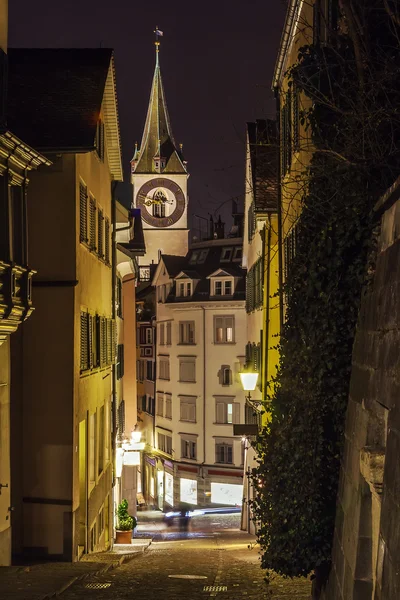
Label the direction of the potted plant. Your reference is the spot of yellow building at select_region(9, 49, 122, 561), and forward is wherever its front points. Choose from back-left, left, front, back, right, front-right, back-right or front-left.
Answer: left

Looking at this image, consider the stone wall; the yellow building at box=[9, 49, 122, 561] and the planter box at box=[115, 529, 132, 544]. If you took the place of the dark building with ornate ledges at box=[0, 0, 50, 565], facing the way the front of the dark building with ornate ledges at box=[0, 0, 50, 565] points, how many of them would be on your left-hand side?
2

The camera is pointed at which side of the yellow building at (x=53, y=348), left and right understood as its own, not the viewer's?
right

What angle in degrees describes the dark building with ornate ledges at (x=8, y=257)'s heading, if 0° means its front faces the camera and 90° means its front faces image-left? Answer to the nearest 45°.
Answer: approximately 270°

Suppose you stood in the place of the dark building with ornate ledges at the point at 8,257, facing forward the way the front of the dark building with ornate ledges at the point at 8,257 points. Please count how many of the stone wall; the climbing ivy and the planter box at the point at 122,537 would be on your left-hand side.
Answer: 1

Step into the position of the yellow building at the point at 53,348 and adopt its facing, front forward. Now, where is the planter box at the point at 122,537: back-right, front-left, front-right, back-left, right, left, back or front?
left

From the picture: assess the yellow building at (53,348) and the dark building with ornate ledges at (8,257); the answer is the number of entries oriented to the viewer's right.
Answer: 2

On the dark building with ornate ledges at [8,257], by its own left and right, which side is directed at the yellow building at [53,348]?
left

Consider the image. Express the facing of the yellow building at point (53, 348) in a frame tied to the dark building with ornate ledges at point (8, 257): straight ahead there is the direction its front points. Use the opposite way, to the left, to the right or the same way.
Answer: the same way

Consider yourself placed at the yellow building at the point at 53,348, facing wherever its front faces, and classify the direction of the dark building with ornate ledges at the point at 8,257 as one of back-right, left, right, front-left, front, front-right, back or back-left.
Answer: right
